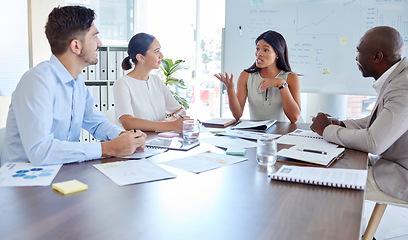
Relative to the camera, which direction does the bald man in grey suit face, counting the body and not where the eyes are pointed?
to the viewer's left

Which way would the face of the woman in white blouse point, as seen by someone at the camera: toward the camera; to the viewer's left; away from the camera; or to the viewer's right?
to the viewer's right

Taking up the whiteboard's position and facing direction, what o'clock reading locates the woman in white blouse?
The woman in white blouse is roughly at 1 o'clock from the whiteboard.

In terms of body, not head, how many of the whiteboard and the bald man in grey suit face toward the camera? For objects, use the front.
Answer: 1

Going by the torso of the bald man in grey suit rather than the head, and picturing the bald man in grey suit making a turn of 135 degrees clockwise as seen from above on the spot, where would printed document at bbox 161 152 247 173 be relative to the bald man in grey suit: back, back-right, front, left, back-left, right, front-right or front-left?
back

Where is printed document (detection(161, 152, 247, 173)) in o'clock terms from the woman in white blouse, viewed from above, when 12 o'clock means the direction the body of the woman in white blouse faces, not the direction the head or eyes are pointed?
The printed document is roughly at 1 o'clock from the woman in white blouse.

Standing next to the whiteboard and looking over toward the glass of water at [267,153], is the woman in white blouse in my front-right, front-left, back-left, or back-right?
front-right

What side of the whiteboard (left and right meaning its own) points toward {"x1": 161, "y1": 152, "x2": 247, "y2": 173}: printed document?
front

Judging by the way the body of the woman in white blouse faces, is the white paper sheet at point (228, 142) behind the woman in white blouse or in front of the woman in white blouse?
in front

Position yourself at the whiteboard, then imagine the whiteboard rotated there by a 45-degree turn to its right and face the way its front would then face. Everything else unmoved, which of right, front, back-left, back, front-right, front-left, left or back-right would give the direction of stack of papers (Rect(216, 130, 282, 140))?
front-left

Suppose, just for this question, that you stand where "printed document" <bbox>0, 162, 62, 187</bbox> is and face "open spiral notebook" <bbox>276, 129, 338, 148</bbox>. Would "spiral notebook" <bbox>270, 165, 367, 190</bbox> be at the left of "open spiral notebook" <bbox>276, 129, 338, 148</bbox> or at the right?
right

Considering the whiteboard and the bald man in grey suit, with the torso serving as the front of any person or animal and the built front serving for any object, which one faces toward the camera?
the whiteboard

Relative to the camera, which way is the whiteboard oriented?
toward the camera

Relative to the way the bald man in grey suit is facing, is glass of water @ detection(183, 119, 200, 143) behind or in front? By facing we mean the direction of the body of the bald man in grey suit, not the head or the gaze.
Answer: in front

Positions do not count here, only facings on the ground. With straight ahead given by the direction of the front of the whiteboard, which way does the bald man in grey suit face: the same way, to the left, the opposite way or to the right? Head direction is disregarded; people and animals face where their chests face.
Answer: to the right

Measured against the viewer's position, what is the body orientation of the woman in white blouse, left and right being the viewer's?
facing the viewer and to the right of the viewer
